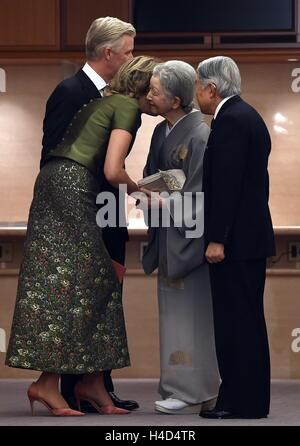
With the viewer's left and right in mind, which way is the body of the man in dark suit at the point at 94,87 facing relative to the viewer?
facing to the right of the viewer

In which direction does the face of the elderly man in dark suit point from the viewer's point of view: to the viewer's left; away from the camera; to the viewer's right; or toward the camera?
to the viewer's left

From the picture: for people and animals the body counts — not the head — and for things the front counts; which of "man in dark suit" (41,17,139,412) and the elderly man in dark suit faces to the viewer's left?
the elderly man in dark suit

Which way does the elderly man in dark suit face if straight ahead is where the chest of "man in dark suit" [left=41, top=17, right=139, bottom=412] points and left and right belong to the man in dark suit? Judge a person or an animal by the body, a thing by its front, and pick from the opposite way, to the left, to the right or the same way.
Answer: the opposite way

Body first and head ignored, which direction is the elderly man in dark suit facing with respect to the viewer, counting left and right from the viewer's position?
facing to the left of the viewer

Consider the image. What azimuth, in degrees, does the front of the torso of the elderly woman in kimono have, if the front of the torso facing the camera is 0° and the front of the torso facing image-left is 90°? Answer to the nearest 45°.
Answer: approximately 90°

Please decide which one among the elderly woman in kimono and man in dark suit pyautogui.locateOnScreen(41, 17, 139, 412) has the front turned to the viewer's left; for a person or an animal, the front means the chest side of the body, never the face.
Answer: the elderly woman in kimono

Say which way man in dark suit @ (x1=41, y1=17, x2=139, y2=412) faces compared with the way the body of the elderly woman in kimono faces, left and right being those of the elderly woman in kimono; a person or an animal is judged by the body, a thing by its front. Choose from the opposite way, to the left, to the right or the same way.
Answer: the opposite way

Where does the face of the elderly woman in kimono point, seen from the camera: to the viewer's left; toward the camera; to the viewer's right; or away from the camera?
to the viewer's left
